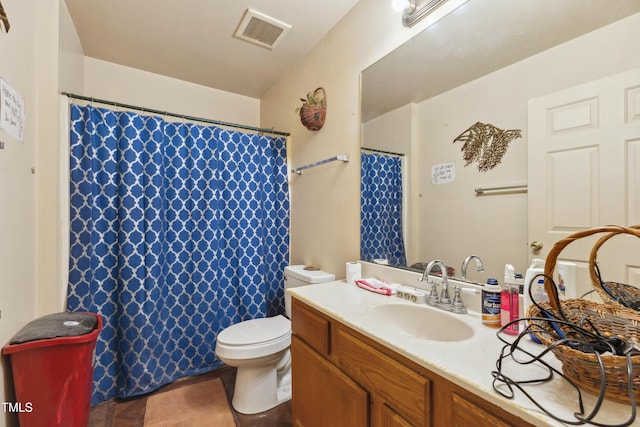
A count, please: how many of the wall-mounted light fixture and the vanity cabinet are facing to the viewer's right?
0

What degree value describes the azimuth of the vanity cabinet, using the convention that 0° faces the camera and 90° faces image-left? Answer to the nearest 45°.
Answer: approximately 45°

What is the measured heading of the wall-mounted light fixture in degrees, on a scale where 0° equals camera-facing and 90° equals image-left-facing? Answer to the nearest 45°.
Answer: approximately 45°

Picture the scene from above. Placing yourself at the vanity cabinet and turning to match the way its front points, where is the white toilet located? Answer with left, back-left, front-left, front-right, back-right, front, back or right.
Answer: right

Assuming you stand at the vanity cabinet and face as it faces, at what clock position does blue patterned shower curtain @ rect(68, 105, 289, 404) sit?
The blue patterned shower curtain is roughly at 2 o'clock from the vanity cabinet.

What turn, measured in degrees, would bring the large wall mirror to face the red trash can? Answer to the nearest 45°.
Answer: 0° — it already faces it

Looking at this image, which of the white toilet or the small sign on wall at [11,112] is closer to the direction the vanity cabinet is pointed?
the small sign on wall

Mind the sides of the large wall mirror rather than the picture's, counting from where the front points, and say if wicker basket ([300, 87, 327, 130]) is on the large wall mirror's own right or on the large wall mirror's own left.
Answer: on the large wall mirror's own right
